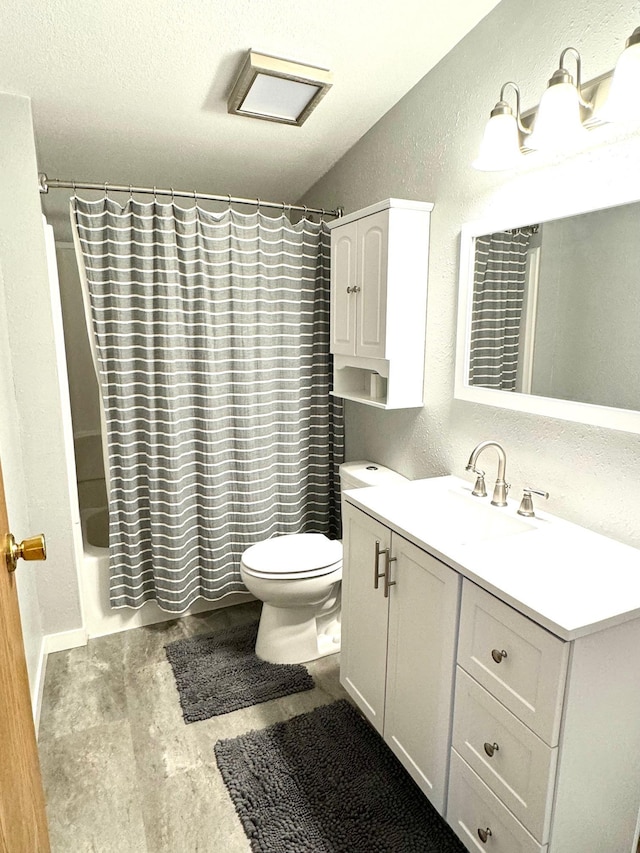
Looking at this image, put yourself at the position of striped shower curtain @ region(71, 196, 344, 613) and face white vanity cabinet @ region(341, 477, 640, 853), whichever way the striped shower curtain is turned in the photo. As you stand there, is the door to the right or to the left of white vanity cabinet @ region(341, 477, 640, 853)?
right

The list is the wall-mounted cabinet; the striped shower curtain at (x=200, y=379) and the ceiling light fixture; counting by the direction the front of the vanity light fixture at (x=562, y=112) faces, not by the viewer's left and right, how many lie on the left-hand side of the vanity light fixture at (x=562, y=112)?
0

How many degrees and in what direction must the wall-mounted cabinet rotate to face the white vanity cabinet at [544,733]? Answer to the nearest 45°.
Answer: approximately 45° to its left

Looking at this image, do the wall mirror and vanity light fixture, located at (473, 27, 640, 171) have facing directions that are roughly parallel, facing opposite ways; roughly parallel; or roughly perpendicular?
roughly parallel

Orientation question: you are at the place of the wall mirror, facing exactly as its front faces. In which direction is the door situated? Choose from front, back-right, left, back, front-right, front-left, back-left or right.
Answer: front

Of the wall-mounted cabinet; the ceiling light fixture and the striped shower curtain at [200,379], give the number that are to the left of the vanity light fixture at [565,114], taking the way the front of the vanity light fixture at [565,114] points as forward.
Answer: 0

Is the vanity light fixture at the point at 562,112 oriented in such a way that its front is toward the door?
yes

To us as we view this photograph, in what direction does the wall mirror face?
facing the viewer and to the left of the viewer

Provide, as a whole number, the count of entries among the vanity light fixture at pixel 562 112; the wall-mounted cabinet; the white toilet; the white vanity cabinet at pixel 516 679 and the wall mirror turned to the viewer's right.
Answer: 0

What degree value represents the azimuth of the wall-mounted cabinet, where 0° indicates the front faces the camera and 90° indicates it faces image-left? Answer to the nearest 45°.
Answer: approximately 45°

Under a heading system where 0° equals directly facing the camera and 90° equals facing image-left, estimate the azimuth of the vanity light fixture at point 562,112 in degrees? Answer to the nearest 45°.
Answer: approximately 45°
